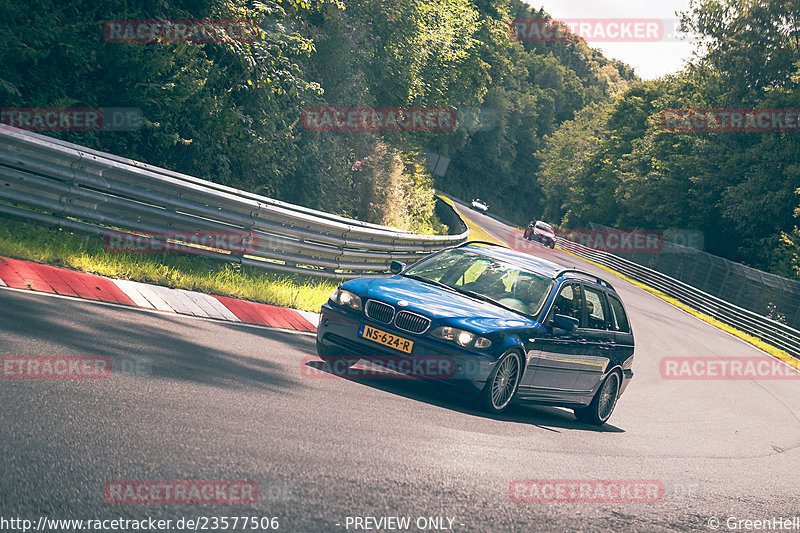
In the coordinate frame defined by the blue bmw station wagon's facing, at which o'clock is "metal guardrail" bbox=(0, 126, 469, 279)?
The metal guardrail is roughly at 2 o'clock from the blue bmw station wagon.

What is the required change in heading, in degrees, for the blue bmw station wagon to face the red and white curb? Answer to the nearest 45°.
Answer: approximately 45° to its right

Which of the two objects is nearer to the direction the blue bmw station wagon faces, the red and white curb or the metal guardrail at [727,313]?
the red and white curb

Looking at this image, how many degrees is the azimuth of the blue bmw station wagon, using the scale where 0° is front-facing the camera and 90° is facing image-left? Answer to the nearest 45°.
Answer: approximately 45°

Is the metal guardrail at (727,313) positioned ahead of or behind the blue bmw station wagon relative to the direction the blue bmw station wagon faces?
behind
